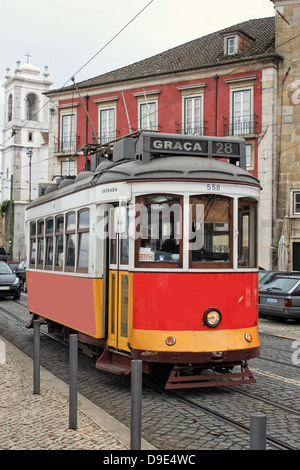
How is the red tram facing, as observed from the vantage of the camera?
facing the viewer and to the right of the viewer

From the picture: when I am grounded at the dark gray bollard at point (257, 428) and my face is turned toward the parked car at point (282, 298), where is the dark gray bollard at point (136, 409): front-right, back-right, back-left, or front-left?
front-left

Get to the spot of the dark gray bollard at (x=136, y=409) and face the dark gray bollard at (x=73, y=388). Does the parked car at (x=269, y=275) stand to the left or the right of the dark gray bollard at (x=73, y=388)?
right

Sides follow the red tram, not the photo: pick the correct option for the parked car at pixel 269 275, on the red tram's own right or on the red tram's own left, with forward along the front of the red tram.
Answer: on the red tram's own left

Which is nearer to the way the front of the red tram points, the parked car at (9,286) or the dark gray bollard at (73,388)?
the dark gray bollard

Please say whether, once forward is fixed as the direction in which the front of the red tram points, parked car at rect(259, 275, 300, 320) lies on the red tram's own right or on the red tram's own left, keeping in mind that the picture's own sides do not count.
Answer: on the red tram's own left

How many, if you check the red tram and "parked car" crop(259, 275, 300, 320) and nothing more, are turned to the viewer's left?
0

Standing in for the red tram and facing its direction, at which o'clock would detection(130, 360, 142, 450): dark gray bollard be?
The dark gray bollard is roughly at 2 o'clock from the red tram.

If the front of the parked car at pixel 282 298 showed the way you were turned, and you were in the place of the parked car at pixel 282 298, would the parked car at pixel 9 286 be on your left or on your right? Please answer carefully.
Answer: on your left
